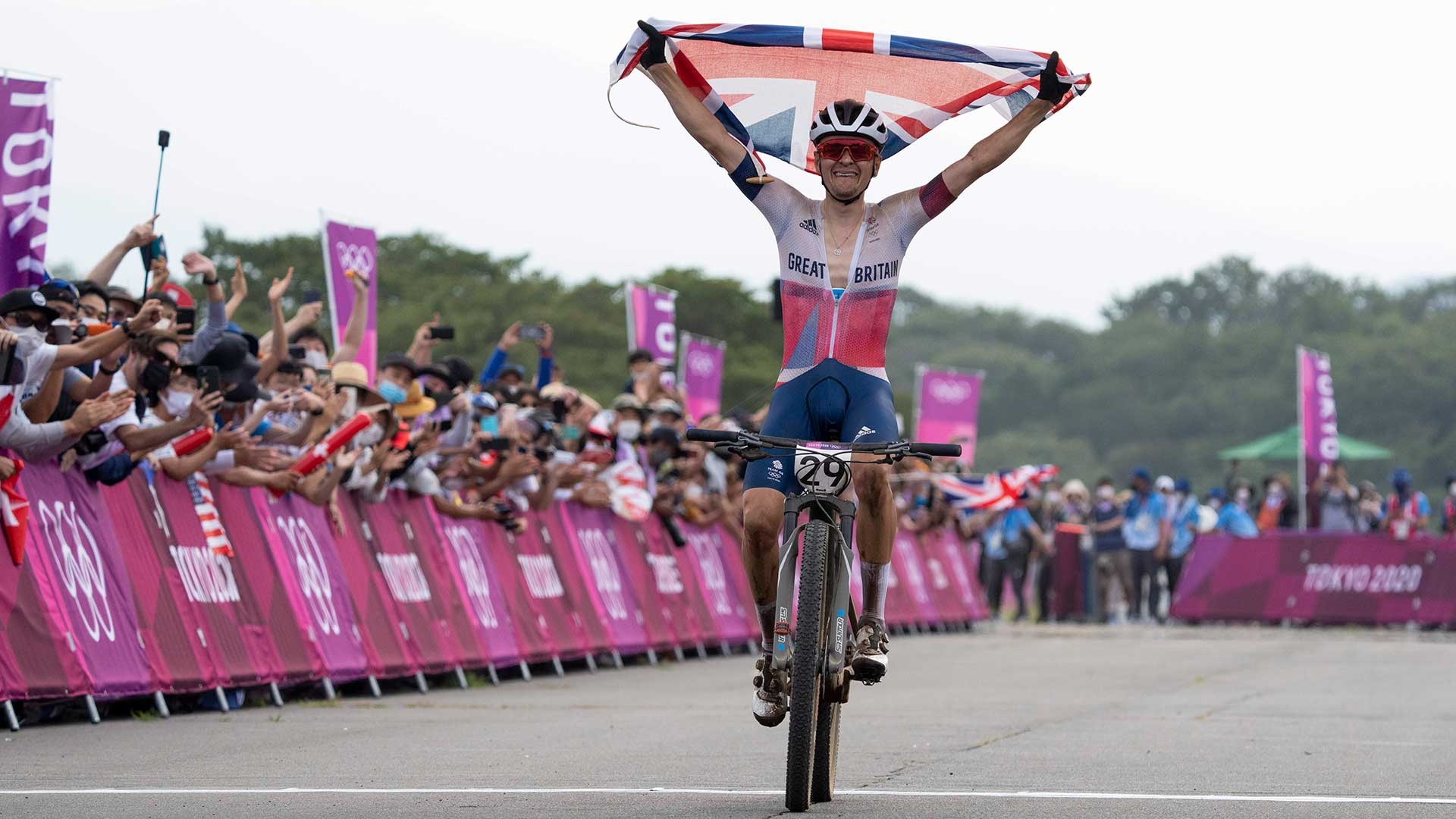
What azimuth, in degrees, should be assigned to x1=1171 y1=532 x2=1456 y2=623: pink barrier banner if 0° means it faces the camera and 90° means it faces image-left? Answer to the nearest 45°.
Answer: approximately 0°

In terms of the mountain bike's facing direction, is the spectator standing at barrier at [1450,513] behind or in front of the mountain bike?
behind

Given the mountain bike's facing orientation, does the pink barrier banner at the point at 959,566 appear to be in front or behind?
behind

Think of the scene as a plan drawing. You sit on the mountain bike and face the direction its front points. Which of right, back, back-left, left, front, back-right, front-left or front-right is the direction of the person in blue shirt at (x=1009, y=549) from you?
back

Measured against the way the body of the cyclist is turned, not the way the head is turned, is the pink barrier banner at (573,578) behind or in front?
behind

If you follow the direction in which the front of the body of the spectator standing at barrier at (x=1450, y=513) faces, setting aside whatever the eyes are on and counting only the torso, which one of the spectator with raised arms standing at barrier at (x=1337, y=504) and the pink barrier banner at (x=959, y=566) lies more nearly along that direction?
the pink barrier banner
